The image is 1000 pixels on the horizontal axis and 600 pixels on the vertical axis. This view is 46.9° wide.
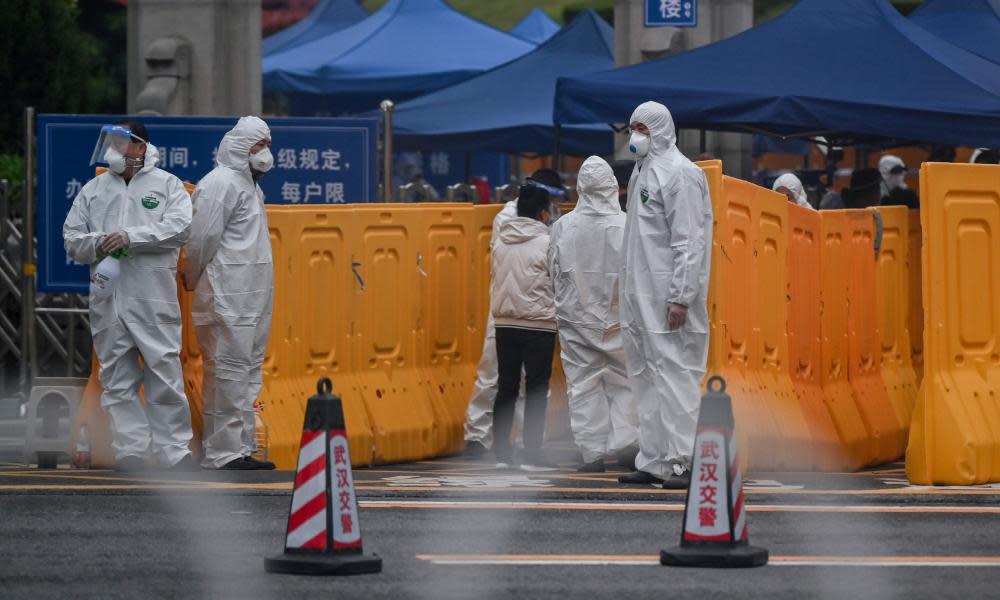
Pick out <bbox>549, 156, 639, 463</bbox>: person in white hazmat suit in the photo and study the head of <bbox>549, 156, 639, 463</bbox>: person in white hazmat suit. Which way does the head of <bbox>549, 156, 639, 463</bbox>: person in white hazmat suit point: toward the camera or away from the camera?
away from the camera

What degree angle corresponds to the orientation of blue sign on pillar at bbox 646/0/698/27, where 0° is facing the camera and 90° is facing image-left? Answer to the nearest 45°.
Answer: approximately 0°

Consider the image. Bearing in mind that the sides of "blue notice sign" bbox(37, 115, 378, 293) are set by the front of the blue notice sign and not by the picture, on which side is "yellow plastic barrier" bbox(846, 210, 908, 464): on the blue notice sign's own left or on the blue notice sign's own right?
on the blue notice sign's own left
